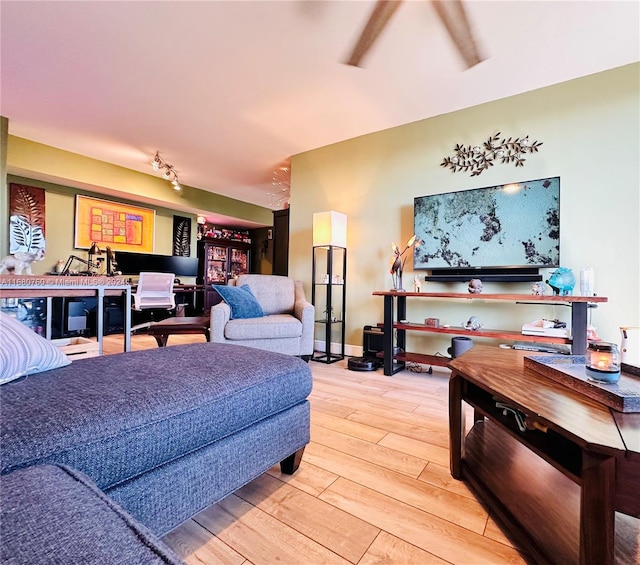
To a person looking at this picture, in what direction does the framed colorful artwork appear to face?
facing the viewer and to the right of the viewer

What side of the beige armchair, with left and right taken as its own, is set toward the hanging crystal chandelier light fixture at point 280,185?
back

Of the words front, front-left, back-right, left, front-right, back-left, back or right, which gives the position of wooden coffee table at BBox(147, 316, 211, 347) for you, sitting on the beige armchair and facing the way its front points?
right

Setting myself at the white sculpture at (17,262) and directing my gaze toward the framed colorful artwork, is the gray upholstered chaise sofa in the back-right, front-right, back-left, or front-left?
back-right

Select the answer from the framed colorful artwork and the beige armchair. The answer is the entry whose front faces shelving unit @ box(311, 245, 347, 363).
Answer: the framed colorful artwork

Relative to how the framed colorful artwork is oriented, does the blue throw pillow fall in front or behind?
in front

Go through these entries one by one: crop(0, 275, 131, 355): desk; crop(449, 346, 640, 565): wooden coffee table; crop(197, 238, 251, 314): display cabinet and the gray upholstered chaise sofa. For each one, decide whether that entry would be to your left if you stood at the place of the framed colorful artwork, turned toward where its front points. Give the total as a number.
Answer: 1
